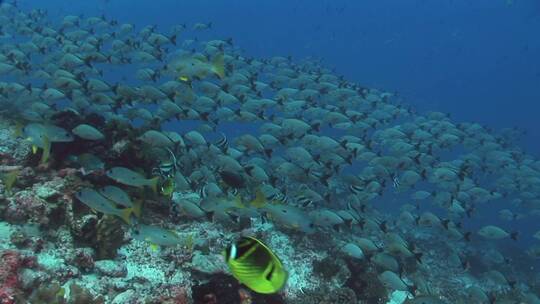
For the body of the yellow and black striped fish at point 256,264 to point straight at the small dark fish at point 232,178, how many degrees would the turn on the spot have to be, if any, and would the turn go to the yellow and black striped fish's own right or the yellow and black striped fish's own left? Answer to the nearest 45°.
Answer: approximately 90° to the yellow and black striped fish's own right

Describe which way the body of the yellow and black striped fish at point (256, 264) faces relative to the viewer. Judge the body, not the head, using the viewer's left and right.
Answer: facing to the left of the viewer
